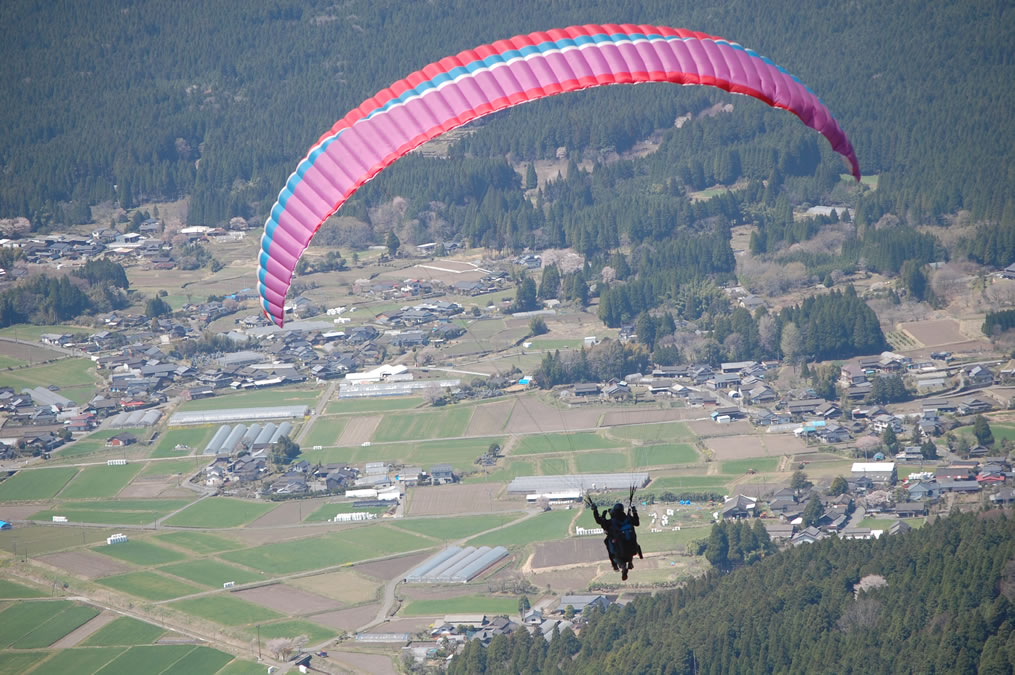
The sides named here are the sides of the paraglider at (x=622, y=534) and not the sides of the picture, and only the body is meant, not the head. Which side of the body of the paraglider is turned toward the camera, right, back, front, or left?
back
